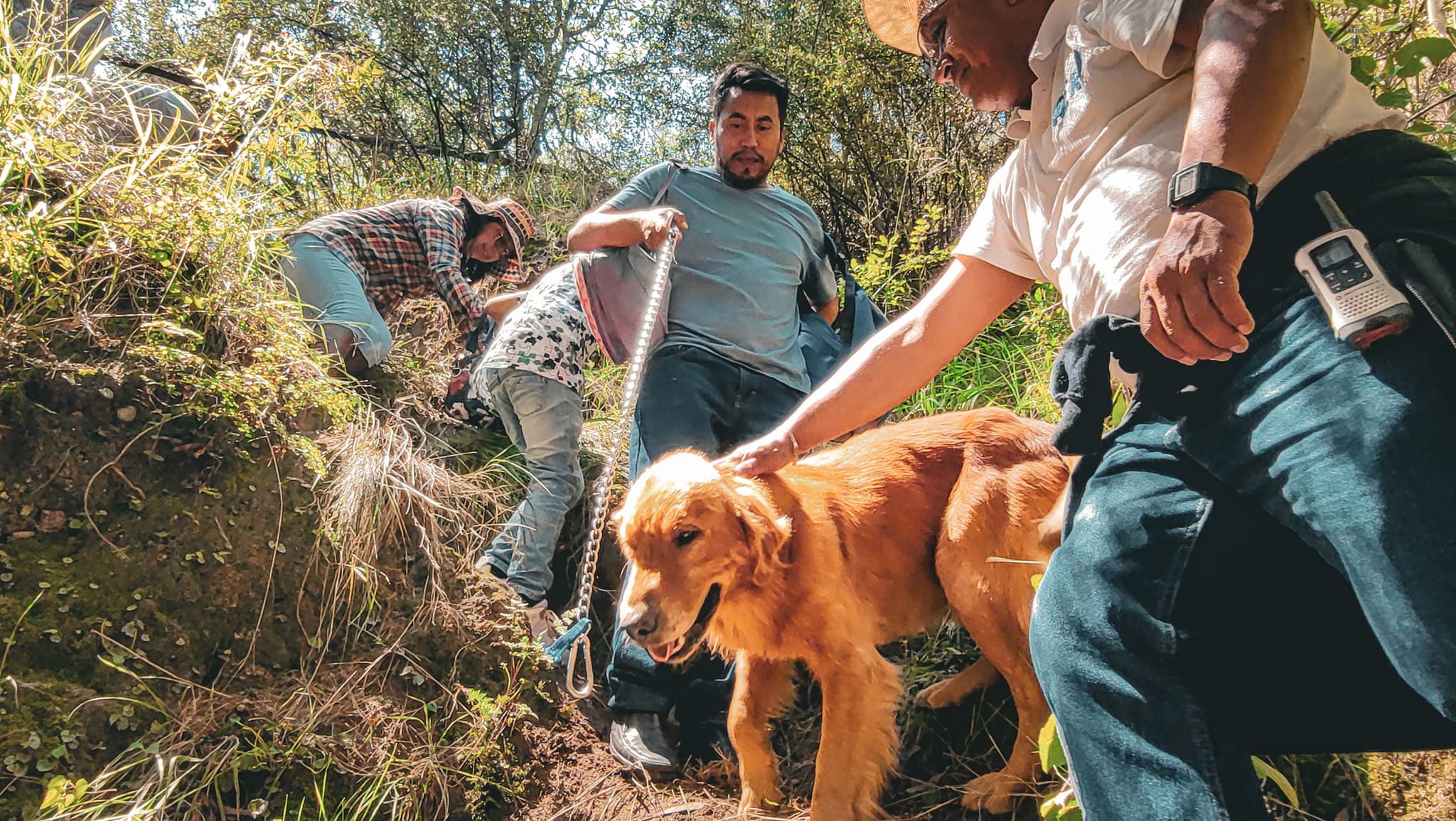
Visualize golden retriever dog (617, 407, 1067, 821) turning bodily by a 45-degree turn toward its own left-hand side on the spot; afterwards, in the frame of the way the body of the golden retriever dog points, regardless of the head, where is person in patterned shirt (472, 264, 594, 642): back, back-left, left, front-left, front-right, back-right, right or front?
back-right

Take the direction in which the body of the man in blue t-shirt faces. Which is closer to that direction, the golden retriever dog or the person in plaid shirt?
the golden retriever dog

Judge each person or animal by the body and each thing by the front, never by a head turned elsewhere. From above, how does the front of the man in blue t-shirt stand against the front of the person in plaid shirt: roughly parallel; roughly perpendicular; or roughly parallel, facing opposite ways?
roughly perpendicular

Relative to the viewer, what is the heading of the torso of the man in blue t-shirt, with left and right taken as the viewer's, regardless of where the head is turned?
facing the viewer

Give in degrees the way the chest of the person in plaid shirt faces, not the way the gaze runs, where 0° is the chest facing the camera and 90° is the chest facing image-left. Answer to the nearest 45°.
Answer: approximately 270°

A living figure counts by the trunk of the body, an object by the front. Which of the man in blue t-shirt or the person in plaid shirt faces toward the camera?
the man in blue t-shirt

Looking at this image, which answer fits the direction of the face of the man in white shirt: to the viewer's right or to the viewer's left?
to the viewer's left

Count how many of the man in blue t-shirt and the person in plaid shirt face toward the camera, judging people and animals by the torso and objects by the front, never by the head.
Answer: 1

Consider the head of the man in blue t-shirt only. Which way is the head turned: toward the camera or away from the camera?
toward the camera

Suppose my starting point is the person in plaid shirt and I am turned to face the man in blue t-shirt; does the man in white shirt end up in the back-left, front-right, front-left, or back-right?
front-right

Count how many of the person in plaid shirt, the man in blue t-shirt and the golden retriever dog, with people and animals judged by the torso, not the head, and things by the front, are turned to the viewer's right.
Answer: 1

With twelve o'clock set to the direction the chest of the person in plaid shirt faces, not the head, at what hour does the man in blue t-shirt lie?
The man in blue t-shirt is roughly at 2 o'clock from the person in plaid shirt.

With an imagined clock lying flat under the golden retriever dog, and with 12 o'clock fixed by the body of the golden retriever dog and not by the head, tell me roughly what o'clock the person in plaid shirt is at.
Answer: The person in plaid shirt is roughly at 3 o'clock from the golden retriever dog.
